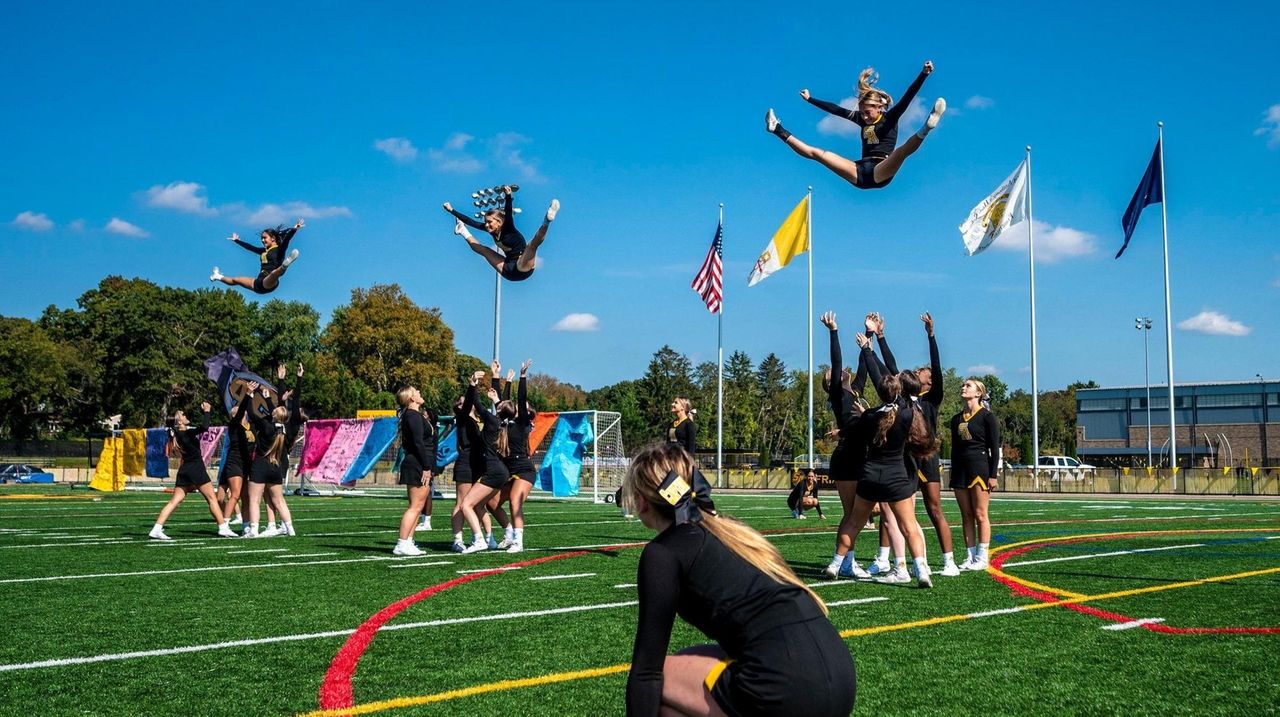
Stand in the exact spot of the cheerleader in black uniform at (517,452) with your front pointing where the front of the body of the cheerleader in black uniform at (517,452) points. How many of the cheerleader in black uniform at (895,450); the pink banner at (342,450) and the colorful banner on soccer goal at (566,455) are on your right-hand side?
2

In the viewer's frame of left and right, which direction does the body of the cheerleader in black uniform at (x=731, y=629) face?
facing away from the viewer and to the left of the viewer

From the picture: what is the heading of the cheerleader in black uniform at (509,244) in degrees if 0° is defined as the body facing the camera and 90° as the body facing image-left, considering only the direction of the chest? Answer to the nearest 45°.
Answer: approximately 45°

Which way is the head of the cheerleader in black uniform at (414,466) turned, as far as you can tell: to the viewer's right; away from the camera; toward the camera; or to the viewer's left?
to the viewer's right

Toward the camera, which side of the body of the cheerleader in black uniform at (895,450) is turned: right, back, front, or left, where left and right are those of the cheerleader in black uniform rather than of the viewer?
back

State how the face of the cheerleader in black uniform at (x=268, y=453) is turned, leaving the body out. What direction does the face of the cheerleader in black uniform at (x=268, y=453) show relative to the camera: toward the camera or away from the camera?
away from the camera

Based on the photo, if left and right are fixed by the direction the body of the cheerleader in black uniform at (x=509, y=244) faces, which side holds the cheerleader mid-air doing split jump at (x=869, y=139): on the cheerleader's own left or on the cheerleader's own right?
on the cheerleader's own left

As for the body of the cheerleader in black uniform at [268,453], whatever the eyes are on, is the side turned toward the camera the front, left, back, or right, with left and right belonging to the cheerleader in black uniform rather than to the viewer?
back

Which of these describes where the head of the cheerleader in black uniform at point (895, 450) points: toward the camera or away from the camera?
away from the camera

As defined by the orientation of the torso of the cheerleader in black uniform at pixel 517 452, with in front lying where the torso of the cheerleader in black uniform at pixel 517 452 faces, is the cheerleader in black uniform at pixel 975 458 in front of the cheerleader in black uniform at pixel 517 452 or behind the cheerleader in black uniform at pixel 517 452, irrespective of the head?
behind
